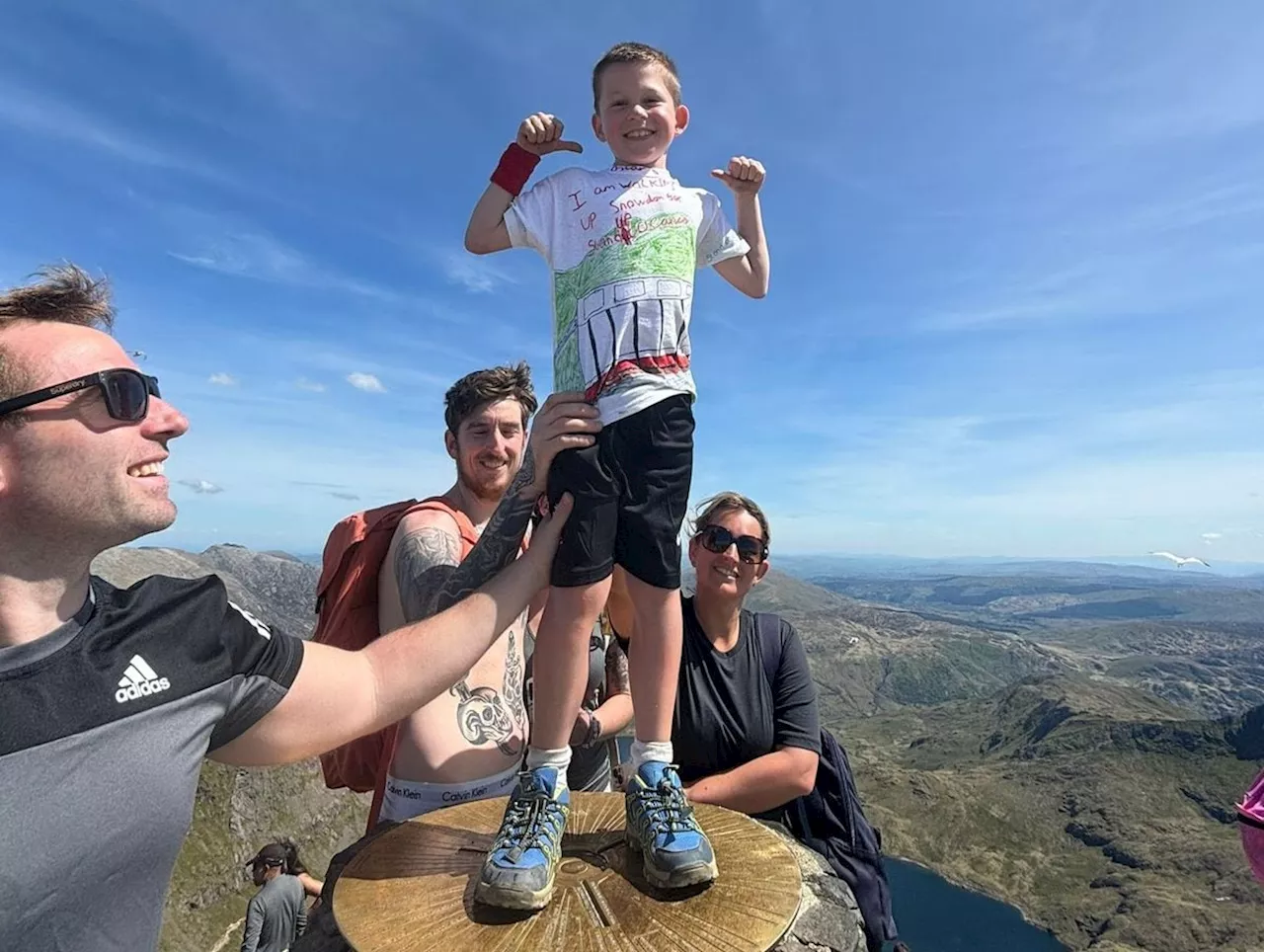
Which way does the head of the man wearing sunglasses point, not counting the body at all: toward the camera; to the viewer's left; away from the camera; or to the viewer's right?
to the viewer's right

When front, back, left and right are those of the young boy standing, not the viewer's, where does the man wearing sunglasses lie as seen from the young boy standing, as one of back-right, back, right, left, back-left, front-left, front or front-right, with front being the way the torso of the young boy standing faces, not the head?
front-right

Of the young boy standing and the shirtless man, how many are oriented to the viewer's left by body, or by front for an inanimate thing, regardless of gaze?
0

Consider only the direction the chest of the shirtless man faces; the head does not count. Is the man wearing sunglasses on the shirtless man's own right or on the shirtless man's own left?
on the shirtless man's own right

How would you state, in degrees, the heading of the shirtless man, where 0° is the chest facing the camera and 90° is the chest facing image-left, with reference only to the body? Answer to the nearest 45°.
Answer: approximately 315°

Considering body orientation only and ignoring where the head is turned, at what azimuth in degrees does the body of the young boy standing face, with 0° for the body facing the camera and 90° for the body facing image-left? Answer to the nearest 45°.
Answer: approximately 0°
